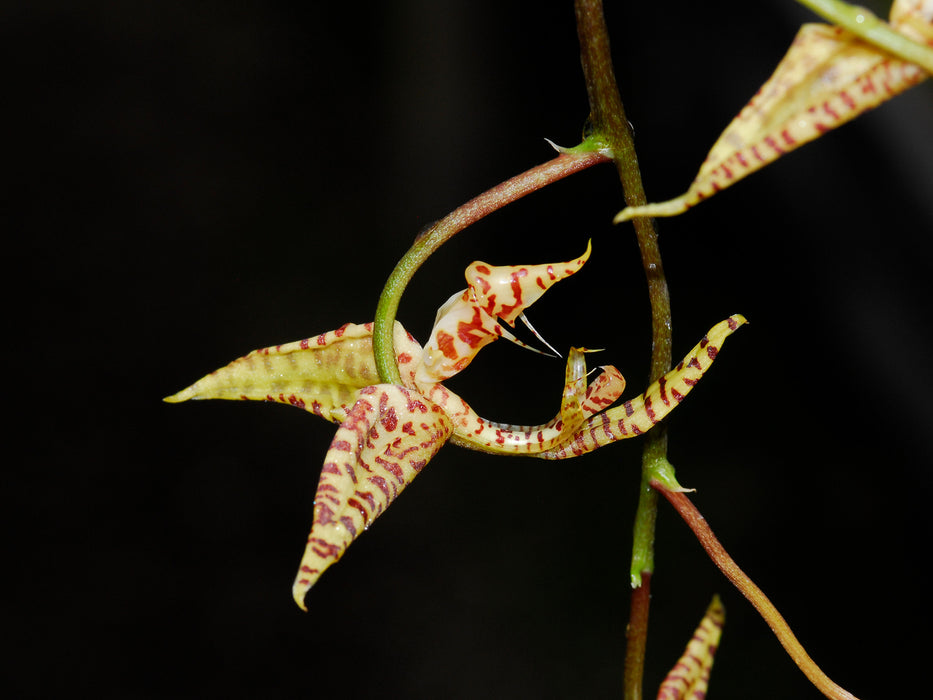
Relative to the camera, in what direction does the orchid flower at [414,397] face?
facing to the right of the viewer
